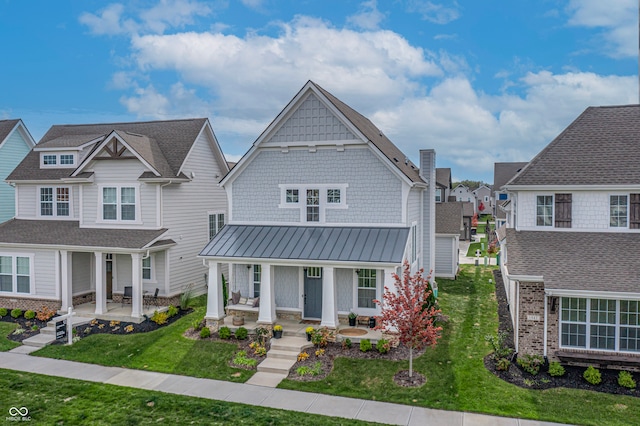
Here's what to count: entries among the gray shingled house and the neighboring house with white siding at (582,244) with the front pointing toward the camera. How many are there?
2

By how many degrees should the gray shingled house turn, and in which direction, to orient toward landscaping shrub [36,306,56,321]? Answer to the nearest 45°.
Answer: approximately 90° to its right

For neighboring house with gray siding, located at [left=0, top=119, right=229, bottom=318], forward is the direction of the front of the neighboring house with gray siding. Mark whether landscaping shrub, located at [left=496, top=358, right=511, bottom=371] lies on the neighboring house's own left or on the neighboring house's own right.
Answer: on the neighboring house's own left

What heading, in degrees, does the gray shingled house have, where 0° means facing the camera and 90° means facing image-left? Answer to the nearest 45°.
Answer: approximately 0°

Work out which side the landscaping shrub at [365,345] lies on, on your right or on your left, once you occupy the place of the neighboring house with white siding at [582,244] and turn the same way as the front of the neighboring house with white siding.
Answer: on your right

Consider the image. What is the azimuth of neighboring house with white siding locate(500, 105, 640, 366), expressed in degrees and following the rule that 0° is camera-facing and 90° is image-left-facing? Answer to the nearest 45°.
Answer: approximately 0°

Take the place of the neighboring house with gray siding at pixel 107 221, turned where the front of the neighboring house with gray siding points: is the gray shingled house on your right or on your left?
on your left

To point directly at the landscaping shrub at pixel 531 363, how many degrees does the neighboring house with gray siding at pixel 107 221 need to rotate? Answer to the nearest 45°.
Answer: approximately 90° to its left

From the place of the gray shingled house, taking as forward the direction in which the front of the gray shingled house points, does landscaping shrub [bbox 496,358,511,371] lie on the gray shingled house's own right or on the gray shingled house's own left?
on the gray shingled house's own left

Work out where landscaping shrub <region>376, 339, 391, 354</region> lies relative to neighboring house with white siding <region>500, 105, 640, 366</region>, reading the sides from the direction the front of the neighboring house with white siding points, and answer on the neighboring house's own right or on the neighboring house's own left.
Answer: on the neighboring house's own right
